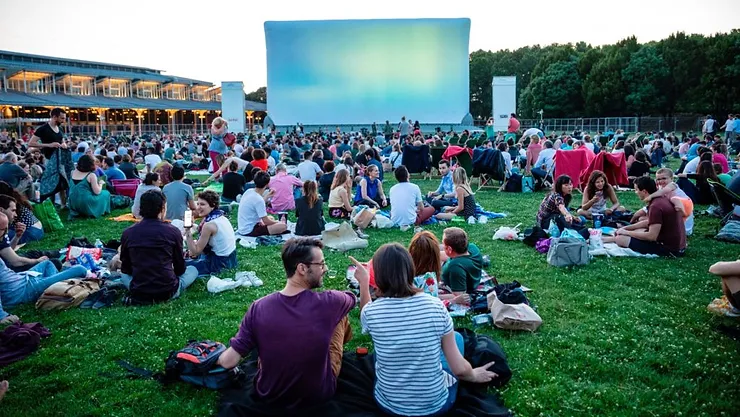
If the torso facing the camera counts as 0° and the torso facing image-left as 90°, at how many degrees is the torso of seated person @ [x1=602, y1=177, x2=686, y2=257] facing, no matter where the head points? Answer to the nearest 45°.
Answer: approximately 90°

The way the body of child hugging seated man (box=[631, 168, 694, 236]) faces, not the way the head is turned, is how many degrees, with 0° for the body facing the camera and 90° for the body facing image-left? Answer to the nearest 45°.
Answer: approximately 90°

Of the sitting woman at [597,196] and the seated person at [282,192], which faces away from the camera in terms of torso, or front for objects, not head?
the seated person

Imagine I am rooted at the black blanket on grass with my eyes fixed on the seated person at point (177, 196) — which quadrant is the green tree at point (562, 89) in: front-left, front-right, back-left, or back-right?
front-right

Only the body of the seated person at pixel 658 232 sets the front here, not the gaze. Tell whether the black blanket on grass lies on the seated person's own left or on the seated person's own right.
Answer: on the seated person's own left

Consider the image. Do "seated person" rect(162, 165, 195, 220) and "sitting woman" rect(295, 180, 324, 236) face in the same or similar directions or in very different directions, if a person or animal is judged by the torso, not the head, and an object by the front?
same or similar directions

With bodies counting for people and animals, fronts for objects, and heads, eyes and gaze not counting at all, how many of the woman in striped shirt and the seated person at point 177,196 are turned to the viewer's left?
0

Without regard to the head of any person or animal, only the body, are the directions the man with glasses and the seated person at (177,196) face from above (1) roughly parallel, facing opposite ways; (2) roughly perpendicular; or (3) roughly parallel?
roughly parallel

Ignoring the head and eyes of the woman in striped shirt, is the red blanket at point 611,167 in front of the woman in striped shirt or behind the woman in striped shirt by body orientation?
in front

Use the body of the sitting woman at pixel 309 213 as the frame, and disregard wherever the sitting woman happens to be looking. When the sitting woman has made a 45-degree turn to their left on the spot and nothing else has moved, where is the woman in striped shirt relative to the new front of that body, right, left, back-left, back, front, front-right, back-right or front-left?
back-left

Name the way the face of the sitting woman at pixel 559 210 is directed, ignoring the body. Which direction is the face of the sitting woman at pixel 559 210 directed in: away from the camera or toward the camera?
toward the camera

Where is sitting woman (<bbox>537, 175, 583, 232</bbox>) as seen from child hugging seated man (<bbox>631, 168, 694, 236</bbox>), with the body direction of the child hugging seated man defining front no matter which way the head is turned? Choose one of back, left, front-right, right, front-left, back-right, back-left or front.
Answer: front

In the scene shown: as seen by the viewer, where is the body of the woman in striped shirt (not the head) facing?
away from the camera

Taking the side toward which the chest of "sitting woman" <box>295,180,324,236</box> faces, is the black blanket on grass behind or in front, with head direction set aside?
behind

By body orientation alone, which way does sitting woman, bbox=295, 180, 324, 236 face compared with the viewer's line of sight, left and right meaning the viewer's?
facing away from the viewer

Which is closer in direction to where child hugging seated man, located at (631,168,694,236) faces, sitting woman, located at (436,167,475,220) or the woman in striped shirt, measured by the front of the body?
the sitting woman

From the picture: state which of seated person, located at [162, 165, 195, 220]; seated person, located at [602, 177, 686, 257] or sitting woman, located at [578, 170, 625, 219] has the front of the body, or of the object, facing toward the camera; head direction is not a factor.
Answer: the sitting woman

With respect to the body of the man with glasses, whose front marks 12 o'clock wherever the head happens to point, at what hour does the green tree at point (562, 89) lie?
The green tree is roughly at 1 o'clock from the man with glasses.
